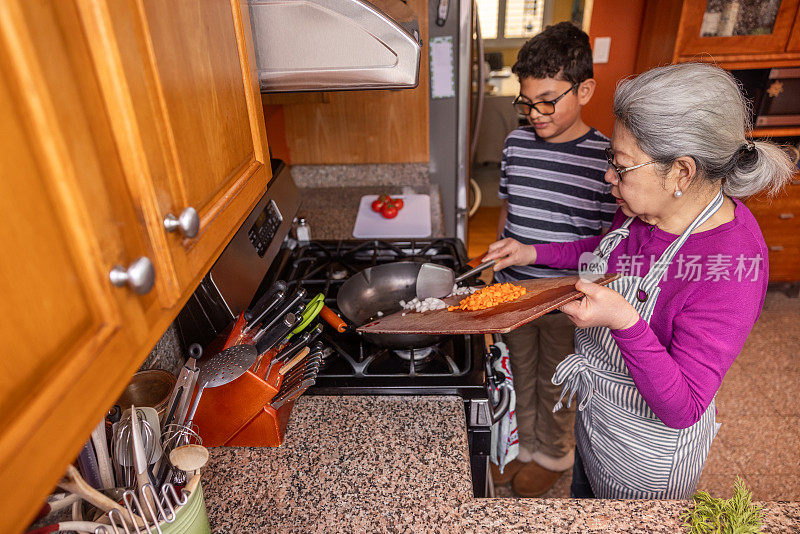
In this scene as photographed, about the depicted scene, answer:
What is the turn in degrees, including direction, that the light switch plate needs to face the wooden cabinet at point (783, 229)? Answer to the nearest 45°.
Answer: approximately 90° to its left

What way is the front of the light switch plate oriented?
toward the camera

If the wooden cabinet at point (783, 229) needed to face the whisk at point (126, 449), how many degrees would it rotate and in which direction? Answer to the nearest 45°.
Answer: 0° — it already faces it

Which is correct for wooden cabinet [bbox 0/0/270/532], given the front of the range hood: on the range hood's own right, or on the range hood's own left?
on the range hood's own right

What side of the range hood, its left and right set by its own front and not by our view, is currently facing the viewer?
right

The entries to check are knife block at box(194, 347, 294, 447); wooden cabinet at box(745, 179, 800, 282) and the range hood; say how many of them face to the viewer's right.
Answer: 2

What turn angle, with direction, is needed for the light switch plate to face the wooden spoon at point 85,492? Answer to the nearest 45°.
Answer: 0° — it already faces it

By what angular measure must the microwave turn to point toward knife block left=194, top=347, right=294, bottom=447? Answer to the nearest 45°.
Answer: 0° — it already faces it

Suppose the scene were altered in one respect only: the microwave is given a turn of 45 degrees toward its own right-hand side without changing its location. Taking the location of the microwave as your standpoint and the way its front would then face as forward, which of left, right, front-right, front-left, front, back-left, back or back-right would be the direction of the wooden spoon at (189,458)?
front-left

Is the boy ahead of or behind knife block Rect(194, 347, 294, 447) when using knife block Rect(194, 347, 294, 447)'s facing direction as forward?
ahead
